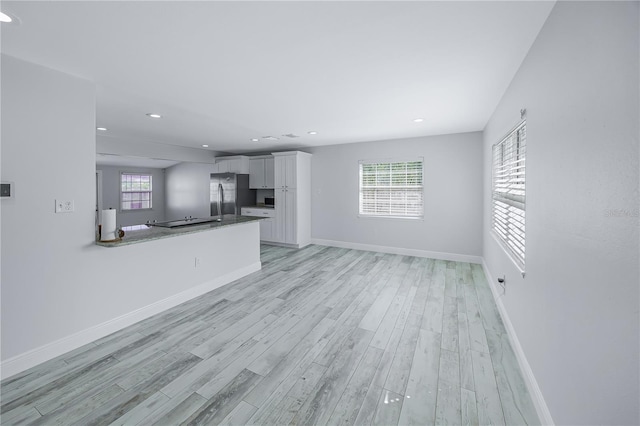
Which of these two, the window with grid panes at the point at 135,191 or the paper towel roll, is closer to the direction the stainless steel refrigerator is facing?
the paper towel roll

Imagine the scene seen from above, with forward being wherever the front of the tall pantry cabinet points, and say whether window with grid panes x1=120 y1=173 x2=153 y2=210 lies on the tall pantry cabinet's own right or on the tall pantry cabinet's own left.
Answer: on the tall pantry cabinet's own right

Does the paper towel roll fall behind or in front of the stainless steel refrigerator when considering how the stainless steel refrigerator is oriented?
in front

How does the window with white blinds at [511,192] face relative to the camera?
to the viewer's left

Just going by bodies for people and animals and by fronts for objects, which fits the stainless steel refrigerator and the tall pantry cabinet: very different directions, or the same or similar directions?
same or similar directions

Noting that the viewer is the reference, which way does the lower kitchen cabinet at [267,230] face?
facing the viewer and to the left of the viewer

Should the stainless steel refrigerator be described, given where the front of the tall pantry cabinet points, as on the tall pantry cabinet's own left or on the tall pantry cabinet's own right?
on the tall pantry cabinet's own right

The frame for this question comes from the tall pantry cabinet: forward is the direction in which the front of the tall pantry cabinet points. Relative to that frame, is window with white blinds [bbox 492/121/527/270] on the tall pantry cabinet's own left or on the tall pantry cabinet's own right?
on the tall pantry cabinet's own left

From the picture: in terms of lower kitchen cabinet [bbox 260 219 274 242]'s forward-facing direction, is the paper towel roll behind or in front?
in front
